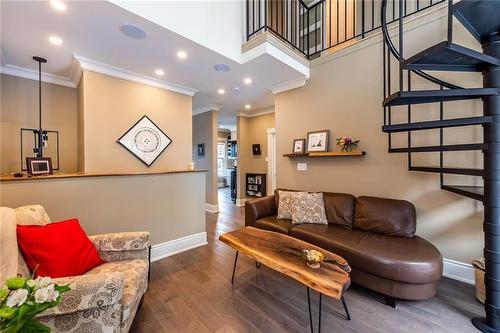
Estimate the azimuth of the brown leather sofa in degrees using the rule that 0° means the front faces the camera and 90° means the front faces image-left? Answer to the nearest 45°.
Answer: approximately 45°

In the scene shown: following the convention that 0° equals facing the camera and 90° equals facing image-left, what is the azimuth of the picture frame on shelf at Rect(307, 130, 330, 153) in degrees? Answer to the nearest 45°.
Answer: approximately 45°

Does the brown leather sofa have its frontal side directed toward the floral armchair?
yes

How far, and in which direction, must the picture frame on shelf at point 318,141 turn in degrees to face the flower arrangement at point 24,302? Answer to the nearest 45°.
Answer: approximately 45° to its left
